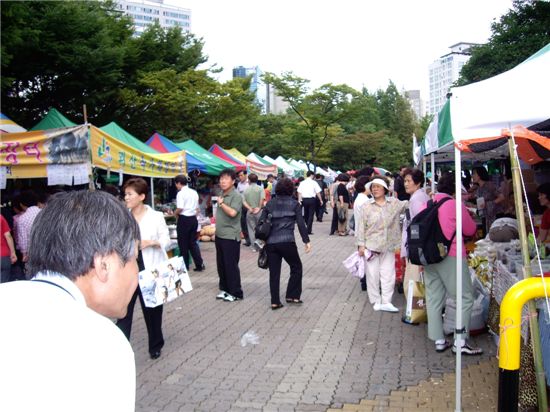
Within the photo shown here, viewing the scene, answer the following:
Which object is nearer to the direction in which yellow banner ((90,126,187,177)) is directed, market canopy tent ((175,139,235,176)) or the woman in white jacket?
the woman in white jacket

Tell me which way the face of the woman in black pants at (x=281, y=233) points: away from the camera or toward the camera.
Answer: away from the camera

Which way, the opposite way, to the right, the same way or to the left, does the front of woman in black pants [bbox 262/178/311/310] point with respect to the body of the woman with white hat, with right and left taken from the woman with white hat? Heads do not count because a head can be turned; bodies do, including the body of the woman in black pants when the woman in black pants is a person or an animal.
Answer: the opposite way

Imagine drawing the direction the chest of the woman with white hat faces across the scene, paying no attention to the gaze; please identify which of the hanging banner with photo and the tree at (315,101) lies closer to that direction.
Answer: the hanging banner with photo

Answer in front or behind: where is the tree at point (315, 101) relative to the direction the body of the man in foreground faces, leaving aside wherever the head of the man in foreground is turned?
in front

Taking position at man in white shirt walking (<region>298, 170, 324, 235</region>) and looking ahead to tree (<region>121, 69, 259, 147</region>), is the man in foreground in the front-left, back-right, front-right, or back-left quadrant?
back-left

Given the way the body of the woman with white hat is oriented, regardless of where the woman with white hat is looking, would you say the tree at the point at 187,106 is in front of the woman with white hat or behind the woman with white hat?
behind

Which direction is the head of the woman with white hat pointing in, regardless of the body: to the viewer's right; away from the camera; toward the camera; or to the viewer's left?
toward the camera

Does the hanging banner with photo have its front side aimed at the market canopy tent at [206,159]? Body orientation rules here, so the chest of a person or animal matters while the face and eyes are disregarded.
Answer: no

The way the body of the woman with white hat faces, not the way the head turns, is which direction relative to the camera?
toward the camera

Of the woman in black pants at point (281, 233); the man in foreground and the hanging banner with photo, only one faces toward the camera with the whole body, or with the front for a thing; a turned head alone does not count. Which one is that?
the hanging banner with photo

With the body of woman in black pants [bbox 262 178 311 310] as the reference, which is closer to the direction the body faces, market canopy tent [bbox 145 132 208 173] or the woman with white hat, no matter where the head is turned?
the market canopy tent

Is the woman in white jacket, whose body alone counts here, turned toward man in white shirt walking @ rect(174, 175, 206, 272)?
no

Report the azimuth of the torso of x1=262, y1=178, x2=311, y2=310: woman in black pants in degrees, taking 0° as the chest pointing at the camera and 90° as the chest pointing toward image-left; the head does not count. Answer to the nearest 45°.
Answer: approximately 180°

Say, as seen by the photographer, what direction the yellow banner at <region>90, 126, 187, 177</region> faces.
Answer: facing the viewer and to the right of the viewer

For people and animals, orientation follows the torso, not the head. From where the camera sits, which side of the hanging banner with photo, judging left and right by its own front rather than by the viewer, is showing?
front

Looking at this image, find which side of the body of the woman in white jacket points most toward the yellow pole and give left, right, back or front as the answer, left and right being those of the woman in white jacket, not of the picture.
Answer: left

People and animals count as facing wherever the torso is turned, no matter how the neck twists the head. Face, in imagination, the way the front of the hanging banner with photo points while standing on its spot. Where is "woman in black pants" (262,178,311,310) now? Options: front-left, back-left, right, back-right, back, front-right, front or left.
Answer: left
